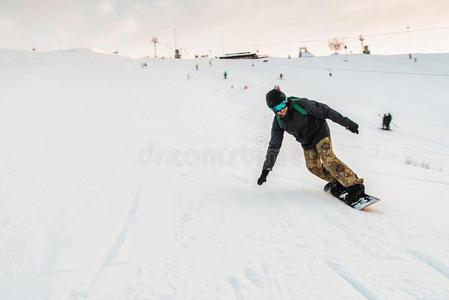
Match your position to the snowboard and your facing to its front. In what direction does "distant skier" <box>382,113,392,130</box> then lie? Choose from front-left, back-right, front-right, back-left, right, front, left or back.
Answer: back-left

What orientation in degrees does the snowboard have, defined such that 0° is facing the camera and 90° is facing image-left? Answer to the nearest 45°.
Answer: approximately 315°
